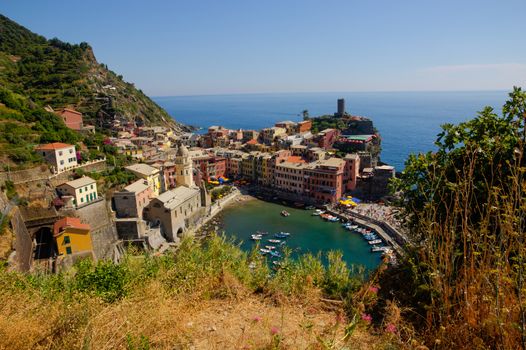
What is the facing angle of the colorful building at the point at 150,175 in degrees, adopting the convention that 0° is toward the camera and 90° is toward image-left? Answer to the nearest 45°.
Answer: approximately 315°

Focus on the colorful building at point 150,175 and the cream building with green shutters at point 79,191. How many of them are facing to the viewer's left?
0

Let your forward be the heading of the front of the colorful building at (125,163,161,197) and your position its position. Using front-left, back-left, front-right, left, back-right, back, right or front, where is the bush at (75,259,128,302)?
front-right

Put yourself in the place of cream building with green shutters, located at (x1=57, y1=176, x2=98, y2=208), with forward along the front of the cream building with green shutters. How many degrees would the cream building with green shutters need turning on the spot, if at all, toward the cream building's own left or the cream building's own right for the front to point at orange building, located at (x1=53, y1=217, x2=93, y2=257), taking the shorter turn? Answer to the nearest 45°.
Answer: approximately 45° to the cream building's own right

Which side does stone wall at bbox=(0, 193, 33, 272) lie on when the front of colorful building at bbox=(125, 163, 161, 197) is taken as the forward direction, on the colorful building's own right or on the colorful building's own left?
on the colorful building's own right

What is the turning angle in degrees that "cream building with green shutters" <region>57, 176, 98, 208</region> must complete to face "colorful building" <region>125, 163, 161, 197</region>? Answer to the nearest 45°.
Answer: approximately 90° to its left

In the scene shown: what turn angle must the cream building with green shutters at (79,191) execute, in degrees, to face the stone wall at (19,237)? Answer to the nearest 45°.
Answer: approximately 90° to its right

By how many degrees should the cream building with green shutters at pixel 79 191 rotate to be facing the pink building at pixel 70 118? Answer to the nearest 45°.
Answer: approximately 135° to its left

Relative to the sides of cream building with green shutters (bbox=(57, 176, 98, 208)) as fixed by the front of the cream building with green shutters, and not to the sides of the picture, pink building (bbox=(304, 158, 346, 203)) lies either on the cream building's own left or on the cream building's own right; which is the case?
on the cream building's own left

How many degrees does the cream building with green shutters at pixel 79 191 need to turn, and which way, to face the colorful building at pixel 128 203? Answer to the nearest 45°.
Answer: approximately 45° to its left

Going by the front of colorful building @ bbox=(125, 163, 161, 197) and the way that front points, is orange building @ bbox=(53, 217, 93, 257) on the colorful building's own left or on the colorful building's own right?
on the colorful building's own right

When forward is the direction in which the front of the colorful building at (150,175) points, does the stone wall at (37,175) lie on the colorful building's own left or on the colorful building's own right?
on the colorful building's own right
